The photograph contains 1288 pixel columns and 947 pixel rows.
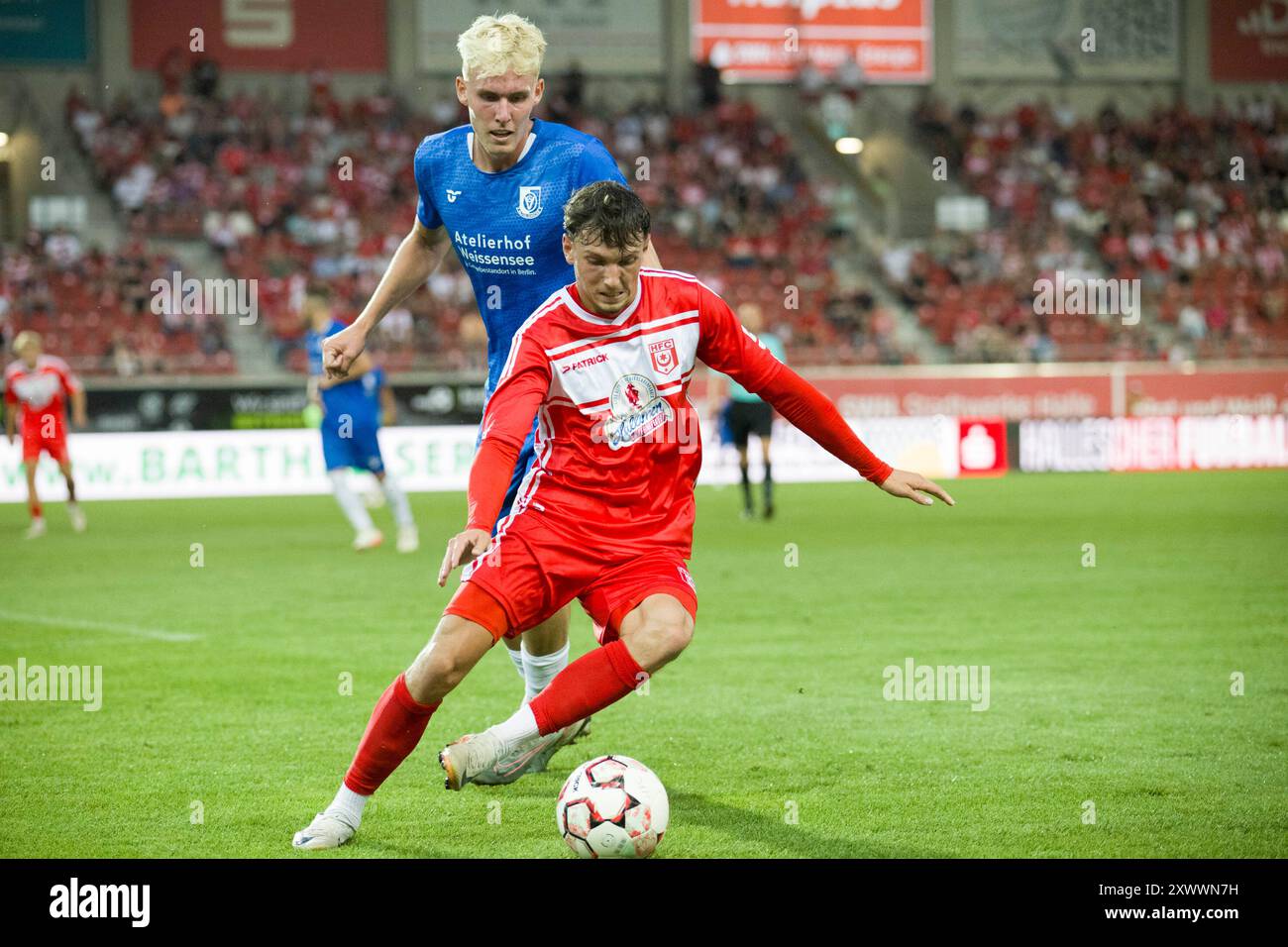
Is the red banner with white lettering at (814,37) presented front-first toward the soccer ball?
yes

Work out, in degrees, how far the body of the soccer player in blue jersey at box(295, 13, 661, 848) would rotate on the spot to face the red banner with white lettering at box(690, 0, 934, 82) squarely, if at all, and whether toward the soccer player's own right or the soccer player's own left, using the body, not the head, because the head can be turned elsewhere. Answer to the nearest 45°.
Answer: approximately 180°

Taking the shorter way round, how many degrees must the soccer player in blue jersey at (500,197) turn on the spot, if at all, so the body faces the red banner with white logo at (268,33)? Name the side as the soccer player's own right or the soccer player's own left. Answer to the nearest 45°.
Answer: approximately 180°

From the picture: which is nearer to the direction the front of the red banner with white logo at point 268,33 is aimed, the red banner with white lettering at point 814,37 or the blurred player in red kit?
the blurred player in red kit

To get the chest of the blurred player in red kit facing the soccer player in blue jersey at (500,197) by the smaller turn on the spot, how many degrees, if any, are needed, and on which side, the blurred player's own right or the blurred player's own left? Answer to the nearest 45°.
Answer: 0° — they already face them

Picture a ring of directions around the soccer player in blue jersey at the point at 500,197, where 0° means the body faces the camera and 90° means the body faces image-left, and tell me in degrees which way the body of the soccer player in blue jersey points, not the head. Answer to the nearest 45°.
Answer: approximately 0°

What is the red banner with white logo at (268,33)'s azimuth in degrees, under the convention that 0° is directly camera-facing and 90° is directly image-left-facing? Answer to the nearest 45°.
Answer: approximately 0°

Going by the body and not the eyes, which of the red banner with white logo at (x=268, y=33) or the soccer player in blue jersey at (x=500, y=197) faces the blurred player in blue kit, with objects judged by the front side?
the red banner with white logo
